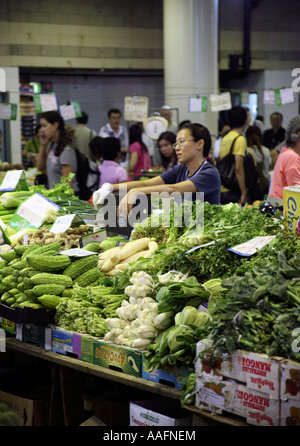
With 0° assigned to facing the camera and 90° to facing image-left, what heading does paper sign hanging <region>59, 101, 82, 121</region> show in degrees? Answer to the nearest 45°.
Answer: approximately 0°

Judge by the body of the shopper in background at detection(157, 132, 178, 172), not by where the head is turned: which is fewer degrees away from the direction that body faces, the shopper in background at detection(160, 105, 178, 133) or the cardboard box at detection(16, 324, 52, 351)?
the cardboard box

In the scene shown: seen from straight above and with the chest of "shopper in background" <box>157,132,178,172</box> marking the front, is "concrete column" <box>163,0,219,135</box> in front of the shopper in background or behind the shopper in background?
behind

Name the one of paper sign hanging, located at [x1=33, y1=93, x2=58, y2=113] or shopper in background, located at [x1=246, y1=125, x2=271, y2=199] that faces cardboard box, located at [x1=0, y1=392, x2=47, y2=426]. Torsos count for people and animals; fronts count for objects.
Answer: the paper sign hanging

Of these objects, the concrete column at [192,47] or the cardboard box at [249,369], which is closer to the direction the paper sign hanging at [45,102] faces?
the cardboard box

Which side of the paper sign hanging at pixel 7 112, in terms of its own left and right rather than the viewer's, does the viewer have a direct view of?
front

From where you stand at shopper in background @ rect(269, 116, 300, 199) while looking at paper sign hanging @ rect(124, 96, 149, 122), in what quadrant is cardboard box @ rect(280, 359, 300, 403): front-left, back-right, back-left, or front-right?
back-left

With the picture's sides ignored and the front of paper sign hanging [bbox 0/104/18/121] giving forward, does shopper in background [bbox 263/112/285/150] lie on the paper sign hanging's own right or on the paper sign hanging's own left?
on the paper sign hanging's own left

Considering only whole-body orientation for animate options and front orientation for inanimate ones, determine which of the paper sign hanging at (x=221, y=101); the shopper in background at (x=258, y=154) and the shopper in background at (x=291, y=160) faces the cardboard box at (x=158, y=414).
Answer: the paper sign hanging

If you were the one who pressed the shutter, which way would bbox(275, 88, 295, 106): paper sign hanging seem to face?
facing the viewer

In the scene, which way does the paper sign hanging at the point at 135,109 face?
toward the camera

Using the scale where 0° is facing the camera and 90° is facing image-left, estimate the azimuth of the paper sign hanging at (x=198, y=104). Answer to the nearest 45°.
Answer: approximately 0°
